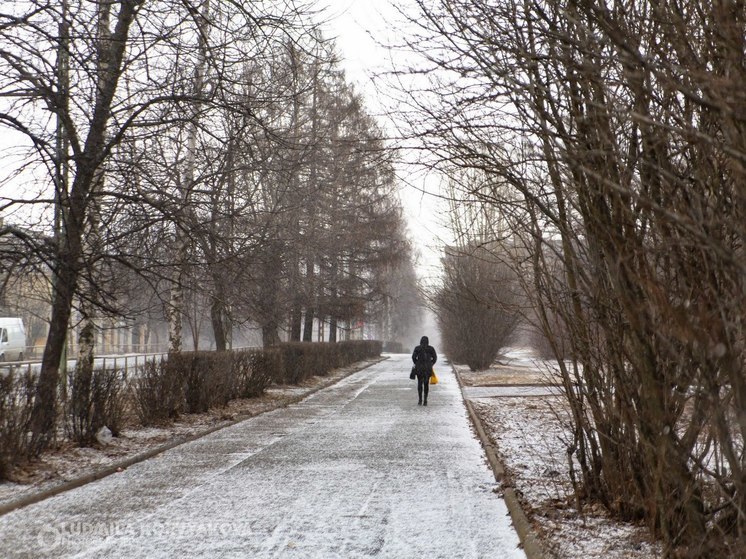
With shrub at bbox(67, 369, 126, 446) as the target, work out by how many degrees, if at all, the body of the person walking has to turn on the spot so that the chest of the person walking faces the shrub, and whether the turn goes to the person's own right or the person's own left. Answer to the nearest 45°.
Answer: approximately 135° to the person's own left

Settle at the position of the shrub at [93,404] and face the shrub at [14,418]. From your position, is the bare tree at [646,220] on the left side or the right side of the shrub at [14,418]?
left

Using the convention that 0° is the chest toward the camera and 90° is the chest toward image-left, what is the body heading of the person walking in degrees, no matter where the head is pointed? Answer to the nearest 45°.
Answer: approximately 180°

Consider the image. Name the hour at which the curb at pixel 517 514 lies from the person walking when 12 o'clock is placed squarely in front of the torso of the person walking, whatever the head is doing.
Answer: The curb is roughly at 6 o'clock from the person walking.

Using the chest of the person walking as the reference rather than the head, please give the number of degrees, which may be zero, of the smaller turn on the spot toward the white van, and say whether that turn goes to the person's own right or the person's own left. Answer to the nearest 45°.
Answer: approximately 45° to the person's own left

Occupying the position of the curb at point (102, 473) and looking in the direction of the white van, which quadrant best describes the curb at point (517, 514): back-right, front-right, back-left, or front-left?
back-right

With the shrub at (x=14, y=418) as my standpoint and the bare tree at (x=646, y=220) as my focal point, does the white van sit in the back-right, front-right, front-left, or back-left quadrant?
back-left

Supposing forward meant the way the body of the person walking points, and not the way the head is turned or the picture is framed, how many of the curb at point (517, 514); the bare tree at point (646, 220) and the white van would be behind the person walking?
2

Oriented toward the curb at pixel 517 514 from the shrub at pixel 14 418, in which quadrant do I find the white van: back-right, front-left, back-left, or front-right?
back-left

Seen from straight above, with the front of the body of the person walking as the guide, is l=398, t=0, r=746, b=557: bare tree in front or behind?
behind

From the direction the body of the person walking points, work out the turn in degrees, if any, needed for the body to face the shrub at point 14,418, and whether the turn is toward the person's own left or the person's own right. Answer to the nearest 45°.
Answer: approximately 135° to the person's own left

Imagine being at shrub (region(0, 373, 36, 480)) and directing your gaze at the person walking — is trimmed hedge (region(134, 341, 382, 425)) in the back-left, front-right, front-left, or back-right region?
front-left

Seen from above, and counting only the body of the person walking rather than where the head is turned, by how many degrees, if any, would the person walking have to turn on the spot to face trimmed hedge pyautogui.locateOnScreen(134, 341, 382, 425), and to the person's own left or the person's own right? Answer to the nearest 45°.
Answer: approximately 135° to the person's own left
